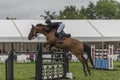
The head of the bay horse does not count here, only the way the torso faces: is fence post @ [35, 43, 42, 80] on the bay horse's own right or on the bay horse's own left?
on the bay horse's own left

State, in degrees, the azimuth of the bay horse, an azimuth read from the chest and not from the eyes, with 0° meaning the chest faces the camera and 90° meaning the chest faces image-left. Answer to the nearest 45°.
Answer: approximately 90°
